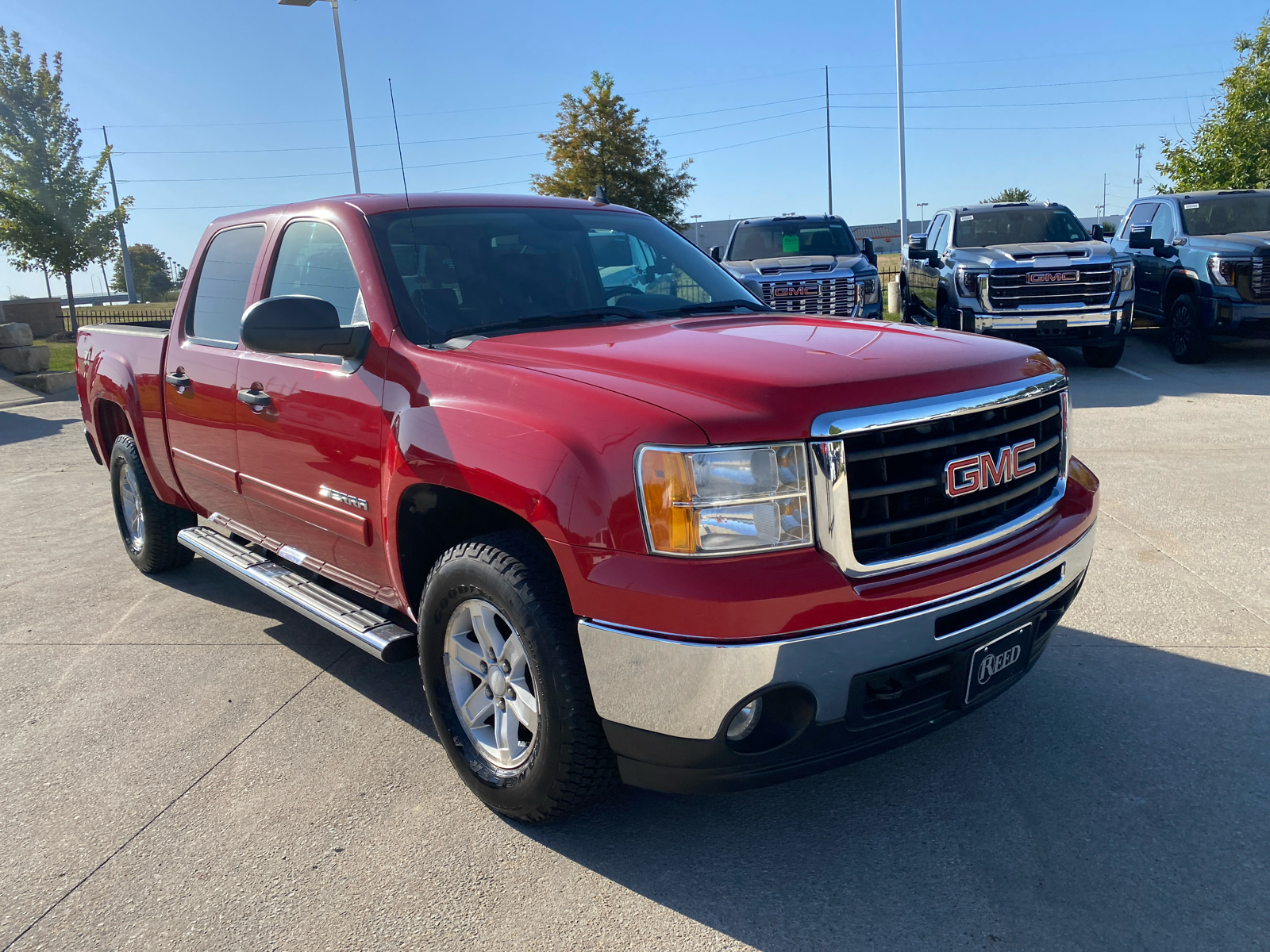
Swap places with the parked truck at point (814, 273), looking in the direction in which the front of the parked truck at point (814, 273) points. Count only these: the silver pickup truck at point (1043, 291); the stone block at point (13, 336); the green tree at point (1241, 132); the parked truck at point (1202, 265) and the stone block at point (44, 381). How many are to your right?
2

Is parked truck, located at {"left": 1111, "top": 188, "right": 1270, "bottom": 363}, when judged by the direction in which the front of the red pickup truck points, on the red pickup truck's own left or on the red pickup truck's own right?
on the red pickup truck's own left

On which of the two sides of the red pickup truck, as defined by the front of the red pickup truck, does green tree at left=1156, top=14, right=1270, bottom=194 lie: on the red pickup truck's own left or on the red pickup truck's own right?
on the red pickup truck's own left

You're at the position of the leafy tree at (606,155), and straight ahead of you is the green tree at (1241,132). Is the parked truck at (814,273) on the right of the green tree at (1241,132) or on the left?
right

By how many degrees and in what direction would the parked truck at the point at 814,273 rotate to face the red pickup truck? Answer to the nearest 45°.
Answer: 0° — it already faces it

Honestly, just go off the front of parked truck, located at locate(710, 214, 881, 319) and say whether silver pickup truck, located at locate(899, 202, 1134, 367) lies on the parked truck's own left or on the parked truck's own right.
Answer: on the parked truck's own left

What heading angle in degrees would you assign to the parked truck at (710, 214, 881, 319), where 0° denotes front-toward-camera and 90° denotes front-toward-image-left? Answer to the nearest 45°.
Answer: approximately 0°

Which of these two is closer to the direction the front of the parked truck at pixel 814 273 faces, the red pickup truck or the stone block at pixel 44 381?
the red pickup truck

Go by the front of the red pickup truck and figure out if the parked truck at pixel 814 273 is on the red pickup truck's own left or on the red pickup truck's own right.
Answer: on the red pickup truck's own left

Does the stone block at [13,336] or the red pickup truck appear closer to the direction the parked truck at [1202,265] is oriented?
the red pickup truck

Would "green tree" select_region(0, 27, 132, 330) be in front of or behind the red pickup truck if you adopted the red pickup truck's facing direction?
behind

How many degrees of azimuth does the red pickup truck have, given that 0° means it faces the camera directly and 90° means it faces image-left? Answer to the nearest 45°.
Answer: approximately 315°
